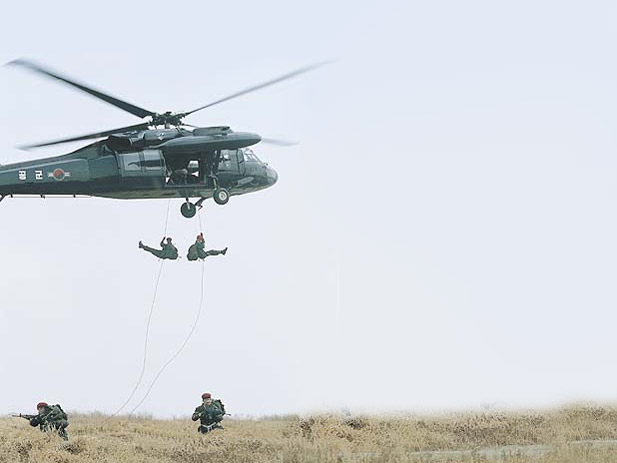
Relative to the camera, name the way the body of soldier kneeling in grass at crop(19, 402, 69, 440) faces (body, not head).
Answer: to the viewer's left

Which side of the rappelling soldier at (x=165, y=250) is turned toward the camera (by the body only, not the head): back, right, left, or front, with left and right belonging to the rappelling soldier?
left

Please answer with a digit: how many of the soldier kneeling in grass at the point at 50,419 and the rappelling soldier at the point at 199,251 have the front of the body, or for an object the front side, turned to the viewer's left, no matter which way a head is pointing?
1

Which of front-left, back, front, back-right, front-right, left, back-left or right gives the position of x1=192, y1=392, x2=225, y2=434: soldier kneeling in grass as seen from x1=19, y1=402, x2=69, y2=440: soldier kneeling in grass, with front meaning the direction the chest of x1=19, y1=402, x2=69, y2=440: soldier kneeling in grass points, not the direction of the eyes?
back

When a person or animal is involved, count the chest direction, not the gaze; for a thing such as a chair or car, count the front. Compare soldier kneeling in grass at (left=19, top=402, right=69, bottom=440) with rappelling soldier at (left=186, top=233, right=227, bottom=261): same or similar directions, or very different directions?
very different directions

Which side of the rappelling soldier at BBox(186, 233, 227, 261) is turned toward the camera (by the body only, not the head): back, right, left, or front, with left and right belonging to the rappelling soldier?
right

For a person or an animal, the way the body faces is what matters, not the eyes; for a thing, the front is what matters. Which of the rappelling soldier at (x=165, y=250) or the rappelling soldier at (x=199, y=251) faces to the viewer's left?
the rappelling soldier at (x=165, y=250)
